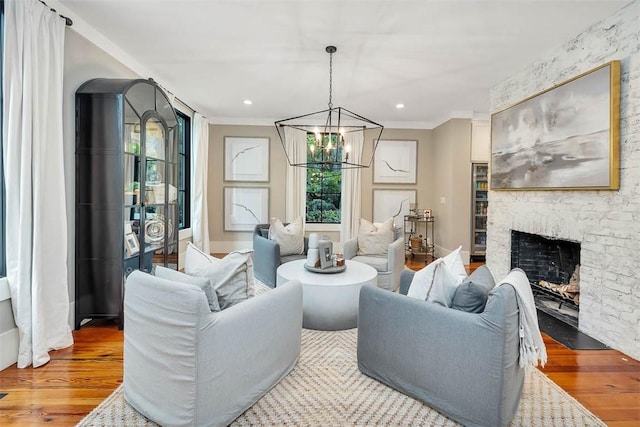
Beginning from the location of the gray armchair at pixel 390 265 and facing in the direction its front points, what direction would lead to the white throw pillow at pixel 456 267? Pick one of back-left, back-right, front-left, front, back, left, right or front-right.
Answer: front-left

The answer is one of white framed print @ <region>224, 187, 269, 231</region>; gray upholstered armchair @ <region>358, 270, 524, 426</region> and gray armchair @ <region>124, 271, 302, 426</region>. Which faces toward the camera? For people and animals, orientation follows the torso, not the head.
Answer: the white framed print

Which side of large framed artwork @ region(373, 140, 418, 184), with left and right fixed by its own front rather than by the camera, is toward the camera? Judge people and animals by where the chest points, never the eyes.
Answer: front

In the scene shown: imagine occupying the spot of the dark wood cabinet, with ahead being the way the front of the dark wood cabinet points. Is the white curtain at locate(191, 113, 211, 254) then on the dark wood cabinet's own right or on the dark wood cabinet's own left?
on the dark wood cabinet's own left

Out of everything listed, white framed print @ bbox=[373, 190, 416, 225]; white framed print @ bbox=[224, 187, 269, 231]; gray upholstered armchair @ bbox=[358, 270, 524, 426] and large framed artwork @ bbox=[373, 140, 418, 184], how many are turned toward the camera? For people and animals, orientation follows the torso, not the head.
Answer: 3

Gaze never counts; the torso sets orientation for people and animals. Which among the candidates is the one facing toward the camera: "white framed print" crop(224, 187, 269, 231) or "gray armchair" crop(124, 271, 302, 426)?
the white framed print

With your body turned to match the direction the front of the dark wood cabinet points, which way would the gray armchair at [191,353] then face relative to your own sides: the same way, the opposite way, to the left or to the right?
to the left

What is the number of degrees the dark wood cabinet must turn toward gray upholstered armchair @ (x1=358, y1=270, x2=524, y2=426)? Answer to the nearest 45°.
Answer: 0° — it already faces it

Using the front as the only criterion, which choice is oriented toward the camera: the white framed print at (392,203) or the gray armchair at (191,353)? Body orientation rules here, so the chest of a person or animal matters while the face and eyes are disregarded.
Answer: the white framed print

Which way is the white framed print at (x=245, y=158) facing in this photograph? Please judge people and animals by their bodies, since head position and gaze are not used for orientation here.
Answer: toward the camera

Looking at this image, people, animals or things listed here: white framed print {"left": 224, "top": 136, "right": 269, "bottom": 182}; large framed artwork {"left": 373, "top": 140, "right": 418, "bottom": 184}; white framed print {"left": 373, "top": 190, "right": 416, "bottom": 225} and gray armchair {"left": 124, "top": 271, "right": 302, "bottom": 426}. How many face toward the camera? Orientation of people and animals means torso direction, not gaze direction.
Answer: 3

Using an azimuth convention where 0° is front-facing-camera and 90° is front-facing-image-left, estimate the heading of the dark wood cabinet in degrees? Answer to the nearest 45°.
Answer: approximately 315°

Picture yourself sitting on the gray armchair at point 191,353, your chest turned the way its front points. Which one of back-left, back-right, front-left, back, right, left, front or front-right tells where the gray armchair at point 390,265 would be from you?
front

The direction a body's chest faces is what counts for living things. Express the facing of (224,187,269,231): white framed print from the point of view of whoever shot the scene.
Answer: facing the viewer

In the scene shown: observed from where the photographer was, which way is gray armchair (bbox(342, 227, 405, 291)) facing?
facing the viewer and to the left of the viewer

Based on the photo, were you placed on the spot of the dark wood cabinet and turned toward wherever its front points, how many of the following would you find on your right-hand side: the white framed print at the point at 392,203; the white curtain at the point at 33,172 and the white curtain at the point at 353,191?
1

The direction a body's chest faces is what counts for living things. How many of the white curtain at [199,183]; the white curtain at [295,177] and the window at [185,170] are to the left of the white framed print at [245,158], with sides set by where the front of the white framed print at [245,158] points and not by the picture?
1

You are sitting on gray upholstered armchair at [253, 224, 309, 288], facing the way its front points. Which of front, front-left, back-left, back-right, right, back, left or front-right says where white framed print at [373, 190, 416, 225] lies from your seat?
left

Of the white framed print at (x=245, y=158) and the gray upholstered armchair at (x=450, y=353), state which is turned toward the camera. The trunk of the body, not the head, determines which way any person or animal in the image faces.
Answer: the white framed print
